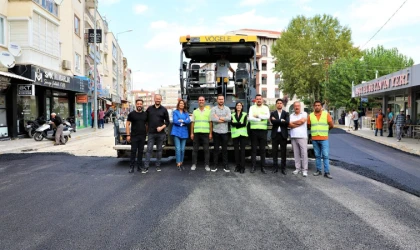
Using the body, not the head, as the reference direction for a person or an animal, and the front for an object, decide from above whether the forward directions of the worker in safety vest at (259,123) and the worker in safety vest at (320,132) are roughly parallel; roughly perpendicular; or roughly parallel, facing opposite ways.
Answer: roughly parallel

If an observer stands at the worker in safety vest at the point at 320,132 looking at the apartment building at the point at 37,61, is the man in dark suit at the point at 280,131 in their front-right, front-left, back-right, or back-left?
front-left

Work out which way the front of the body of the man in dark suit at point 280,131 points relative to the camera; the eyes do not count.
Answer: toward the camera

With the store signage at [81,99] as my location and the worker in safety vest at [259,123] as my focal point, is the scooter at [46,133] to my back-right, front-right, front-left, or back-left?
front-right

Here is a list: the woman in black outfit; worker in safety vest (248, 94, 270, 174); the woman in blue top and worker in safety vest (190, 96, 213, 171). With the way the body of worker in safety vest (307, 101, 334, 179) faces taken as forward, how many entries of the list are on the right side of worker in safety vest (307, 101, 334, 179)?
4

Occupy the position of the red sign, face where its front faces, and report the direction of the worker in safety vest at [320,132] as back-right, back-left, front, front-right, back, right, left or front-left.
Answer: front-left

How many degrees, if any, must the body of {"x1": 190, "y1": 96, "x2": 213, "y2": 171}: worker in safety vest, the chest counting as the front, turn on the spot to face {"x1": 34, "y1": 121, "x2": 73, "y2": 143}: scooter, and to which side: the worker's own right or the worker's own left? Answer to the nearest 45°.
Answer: approximately 135° to the worker's own right

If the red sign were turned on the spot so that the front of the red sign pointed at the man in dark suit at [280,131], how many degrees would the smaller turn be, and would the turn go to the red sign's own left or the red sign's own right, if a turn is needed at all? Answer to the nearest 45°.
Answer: approximately 45° to the red sign's own left

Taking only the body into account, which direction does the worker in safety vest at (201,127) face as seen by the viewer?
toward the camera

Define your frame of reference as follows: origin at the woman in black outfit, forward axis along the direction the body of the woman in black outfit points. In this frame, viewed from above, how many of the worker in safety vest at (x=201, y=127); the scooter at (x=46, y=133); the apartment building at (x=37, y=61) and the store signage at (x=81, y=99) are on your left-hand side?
0

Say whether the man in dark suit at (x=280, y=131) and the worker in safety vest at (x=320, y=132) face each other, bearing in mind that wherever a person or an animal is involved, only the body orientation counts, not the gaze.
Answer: no

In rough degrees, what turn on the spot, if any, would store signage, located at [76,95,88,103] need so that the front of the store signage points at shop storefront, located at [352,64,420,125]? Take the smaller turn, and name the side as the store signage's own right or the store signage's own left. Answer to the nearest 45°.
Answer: approximately 45° to the store signage's own left

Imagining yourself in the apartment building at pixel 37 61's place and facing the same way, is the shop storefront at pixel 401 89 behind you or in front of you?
in front

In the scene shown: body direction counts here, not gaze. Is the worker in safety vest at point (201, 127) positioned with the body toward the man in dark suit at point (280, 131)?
no

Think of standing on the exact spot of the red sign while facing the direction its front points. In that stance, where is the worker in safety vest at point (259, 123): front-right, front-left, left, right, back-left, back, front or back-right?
front-left

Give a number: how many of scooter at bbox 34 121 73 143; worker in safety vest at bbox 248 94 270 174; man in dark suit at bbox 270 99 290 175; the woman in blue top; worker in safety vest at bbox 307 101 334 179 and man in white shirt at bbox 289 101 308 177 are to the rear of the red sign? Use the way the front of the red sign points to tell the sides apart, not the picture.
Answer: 0

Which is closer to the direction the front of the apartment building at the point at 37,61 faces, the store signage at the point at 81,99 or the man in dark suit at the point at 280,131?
the man in dark suit
